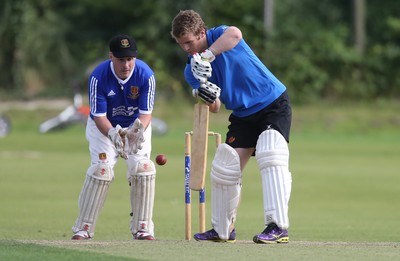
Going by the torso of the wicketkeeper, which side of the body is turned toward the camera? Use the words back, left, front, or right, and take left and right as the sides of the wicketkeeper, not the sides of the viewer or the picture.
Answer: front

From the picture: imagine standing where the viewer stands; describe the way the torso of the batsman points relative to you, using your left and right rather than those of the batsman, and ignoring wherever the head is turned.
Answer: facing the viewer and to the left of the viewer

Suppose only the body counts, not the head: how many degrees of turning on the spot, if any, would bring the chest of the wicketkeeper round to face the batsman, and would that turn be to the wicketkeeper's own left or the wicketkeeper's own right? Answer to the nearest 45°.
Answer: approximately 45° to the wicketkeeper's own left

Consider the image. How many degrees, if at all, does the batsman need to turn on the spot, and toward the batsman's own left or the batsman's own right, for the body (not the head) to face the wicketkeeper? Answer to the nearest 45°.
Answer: approximately 90° to the batsman's own right

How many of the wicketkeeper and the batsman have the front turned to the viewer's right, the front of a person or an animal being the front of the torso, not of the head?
0
